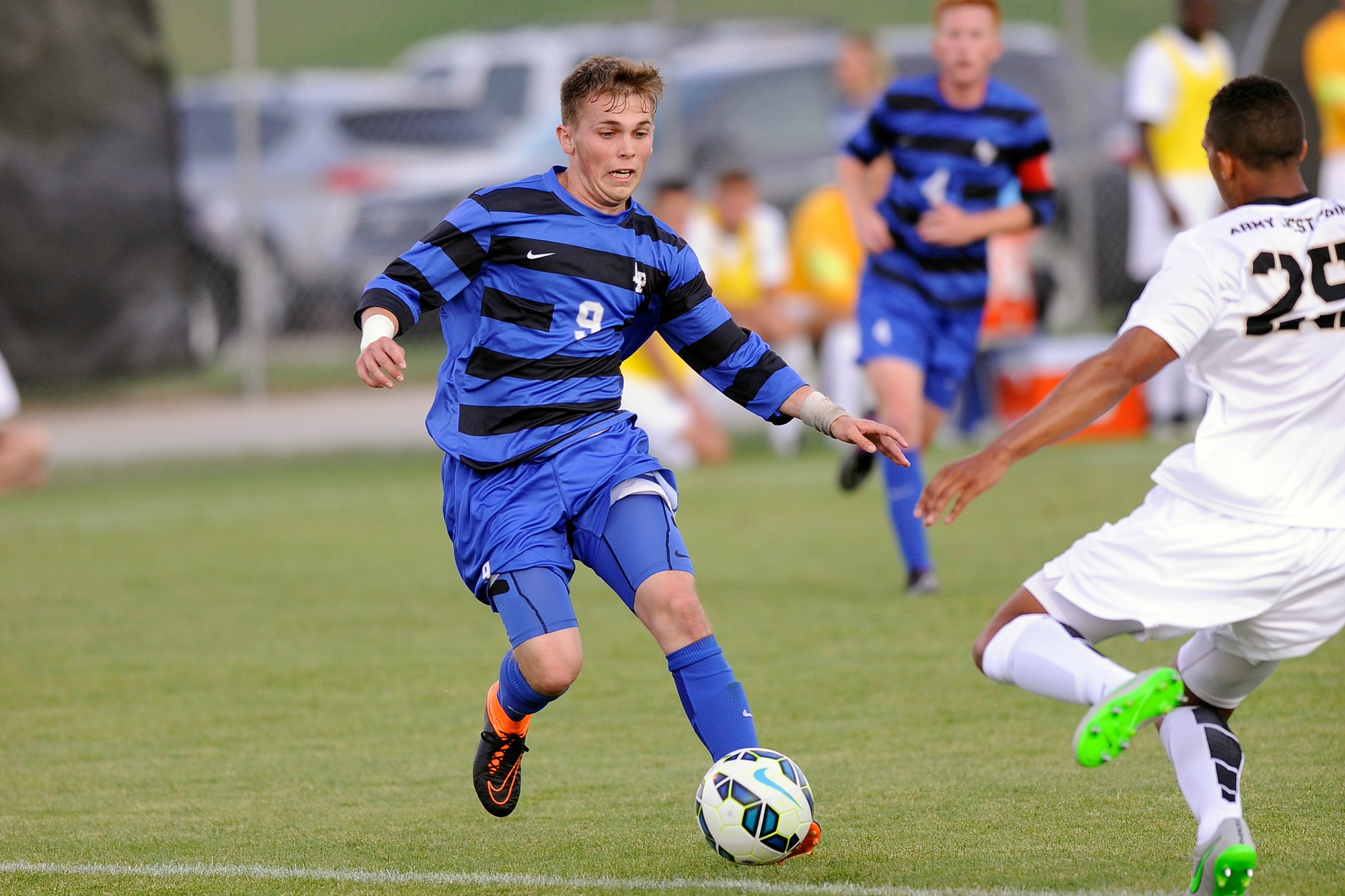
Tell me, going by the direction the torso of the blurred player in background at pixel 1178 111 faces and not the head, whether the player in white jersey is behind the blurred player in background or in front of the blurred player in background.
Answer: in front

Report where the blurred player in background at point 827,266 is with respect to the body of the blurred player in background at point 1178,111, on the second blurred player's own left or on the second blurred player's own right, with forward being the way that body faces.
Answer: on the second blurred player's own right

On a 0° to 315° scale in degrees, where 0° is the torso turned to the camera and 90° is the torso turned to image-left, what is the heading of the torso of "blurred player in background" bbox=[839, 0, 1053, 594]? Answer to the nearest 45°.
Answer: approximately 0°

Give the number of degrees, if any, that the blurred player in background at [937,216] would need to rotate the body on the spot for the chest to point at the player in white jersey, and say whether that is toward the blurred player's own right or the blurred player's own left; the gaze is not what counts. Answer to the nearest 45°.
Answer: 0° — they already face them

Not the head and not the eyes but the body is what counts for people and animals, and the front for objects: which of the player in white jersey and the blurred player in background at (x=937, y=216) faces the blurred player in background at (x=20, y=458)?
the player in white jersey

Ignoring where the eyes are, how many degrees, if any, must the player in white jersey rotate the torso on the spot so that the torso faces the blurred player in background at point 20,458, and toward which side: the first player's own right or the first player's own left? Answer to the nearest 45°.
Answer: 0° — they already face them

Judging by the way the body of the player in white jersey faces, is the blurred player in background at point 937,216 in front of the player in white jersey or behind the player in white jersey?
in front

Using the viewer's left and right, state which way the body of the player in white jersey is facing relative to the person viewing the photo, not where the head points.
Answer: facing away from the viewer and to the left of the viewer

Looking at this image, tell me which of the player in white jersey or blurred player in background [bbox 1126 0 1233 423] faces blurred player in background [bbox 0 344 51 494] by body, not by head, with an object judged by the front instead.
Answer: the player in white jersey

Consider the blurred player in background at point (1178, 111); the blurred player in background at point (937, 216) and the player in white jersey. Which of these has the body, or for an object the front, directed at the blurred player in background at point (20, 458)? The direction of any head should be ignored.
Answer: the player in white jersey

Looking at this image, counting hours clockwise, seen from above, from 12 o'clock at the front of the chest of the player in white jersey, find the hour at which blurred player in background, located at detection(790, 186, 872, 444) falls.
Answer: The blurred player in background is roughly at 1 o'clock from the player in white jersey.

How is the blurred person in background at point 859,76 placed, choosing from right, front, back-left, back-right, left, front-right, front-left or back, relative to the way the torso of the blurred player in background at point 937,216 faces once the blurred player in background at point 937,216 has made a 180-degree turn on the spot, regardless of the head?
front

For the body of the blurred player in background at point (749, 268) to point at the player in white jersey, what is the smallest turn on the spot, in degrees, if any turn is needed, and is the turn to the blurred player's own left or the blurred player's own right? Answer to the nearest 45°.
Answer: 0° — they already face them

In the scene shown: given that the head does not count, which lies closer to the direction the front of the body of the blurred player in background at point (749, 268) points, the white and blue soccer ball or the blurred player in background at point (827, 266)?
the white and blue soccer ball

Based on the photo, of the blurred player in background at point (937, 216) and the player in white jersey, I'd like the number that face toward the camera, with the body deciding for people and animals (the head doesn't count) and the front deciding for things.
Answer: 1
